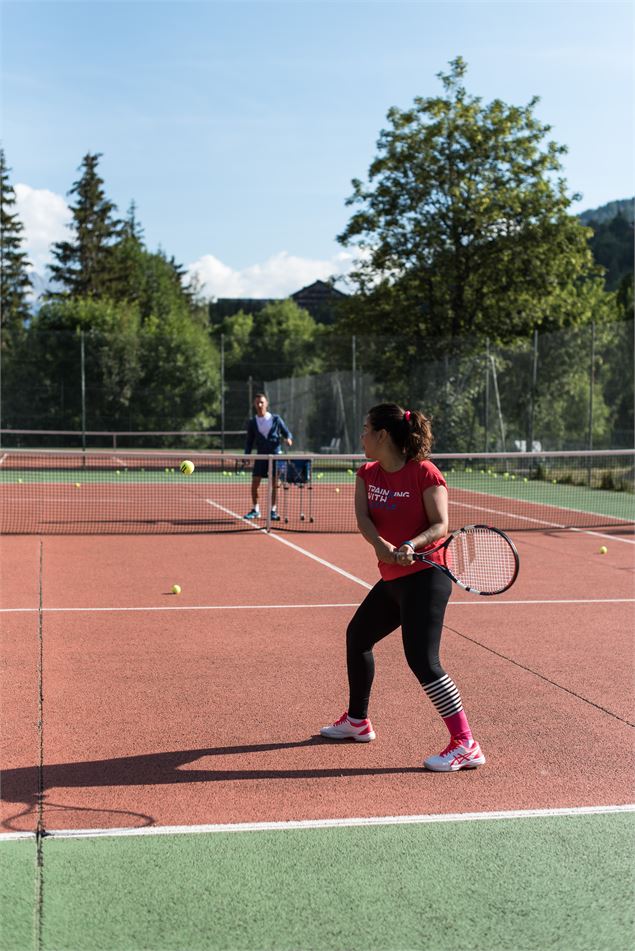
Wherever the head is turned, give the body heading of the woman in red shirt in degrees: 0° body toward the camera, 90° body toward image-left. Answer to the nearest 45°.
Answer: approximately 45°

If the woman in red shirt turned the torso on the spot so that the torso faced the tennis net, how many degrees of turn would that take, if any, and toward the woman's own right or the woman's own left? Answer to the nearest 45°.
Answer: approximately 135° to the woman's own right

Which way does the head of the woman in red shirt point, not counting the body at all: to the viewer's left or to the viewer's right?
to the viewer's left
